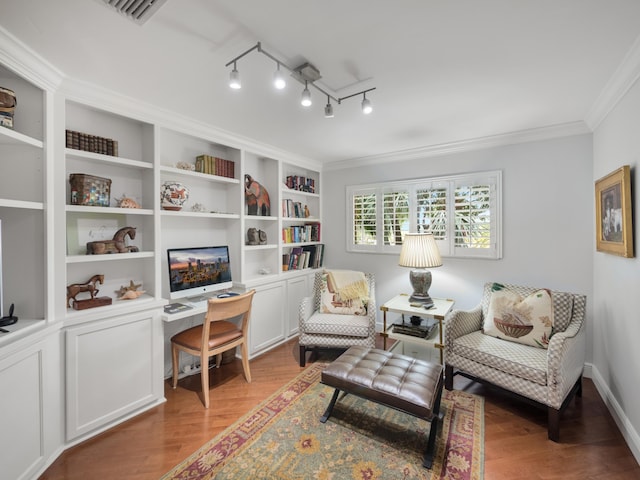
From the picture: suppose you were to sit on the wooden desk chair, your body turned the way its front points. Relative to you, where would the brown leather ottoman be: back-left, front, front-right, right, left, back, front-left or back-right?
back

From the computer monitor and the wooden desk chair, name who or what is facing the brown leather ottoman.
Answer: the computer monitor

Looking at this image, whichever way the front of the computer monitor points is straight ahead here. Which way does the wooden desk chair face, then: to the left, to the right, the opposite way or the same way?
the opposite way

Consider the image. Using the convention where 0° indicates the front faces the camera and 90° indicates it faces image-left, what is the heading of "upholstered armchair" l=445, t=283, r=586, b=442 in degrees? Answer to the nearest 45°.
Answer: approximately 45°

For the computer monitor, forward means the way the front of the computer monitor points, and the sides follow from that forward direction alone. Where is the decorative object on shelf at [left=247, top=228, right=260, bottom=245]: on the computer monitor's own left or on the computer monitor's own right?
on the computer monitor's own left

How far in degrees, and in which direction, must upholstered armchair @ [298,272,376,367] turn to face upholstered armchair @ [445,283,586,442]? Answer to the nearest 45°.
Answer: approximately 90° to its left

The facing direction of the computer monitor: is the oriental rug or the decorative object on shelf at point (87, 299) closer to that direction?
the oriental rug

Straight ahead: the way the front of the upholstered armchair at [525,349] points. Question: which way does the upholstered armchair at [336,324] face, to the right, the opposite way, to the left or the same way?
to the left

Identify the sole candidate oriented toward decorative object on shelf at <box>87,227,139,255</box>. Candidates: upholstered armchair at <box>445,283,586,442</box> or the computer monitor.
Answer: the upholstered armchair

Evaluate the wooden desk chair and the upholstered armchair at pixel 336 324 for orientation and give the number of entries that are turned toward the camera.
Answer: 1

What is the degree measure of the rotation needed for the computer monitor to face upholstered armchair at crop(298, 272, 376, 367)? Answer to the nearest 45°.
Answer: approximately 45° to its left

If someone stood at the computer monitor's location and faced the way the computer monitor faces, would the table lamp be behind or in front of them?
in front

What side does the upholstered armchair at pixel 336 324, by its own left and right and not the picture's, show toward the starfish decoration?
right

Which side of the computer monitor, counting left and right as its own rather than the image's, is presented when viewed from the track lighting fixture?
front

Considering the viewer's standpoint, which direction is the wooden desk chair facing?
facing away from the viewer and to the left of the viewer

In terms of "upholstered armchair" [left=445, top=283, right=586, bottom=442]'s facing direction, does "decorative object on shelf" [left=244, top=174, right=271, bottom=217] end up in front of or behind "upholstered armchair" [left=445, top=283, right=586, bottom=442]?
in front
